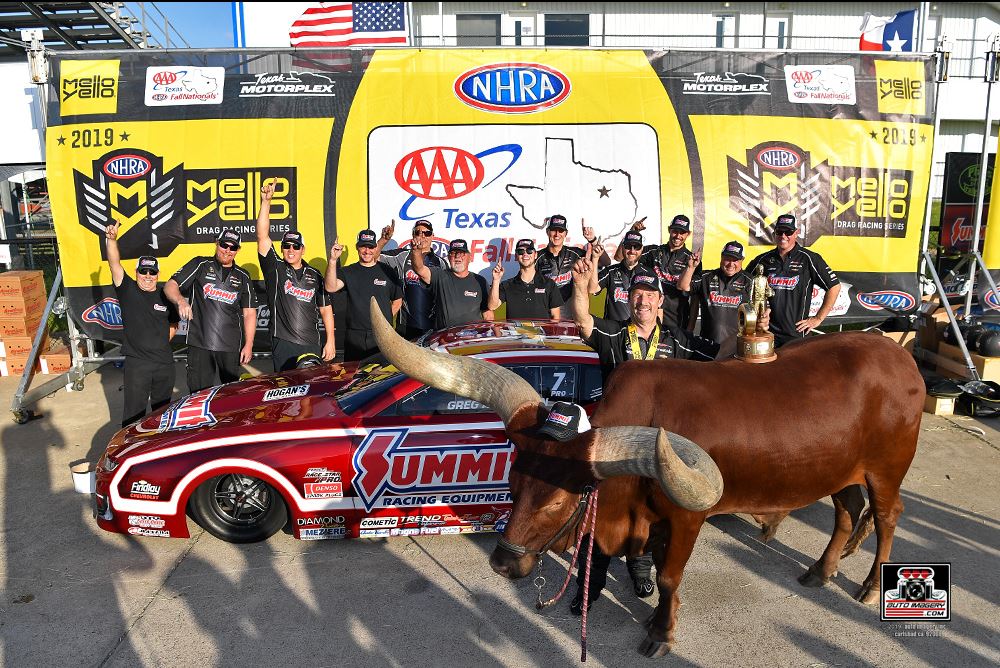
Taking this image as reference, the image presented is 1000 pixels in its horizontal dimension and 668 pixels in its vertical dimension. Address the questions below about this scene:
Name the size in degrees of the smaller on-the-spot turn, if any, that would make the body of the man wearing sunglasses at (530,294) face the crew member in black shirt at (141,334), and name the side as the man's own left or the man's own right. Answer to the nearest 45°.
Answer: approximately 90° to the man's own right

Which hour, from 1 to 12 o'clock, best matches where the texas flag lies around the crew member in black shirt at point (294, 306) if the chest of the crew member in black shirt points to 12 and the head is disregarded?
The texas flag is roughly at 8 o'clock from the crew member in black shirt.

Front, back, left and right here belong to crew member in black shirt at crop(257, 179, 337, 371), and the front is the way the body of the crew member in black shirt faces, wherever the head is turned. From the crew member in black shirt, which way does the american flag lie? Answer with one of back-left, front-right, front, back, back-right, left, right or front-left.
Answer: back

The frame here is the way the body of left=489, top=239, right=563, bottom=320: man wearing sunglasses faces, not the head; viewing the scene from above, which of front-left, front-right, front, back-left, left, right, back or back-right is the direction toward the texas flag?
back-left

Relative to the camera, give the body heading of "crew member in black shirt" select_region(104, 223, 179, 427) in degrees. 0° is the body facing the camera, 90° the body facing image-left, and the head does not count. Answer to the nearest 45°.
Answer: approximately 0°

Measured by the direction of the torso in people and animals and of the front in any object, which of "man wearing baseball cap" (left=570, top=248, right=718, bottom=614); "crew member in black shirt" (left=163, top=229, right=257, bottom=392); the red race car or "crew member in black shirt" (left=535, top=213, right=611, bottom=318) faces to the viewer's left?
the red race car
